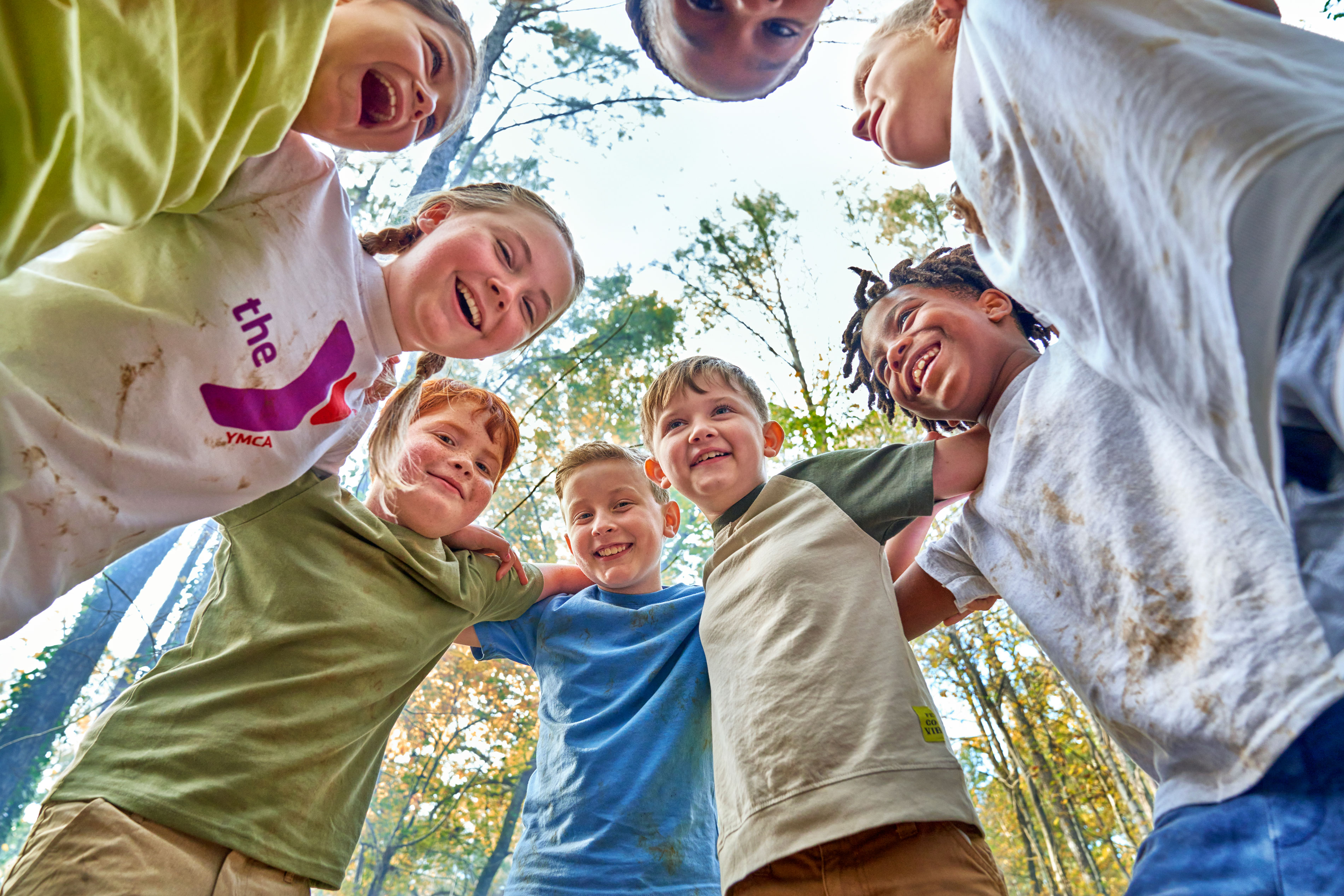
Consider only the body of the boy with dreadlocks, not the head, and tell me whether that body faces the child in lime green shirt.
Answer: yes

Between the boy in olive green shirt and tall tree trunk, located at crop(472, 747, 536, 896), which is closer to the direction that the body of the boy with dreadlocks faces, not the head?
the boy in olive green shirt

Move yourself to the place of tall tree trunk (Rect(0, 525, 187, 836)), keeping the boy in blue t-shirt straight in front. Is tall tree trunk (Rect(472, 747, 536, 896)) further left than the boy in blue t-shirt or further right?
left

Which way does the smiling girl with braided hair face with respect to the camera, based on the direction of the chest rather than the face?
toward the camera

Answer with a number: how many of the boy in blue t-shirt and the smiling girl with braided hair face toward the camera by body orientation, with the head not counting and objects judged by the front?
2

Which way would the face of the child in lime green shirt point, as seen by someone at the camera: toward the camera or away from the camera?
toward the camera

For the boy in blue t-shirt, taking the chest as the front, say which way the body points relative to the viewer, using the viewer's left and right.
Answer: facing the viewer

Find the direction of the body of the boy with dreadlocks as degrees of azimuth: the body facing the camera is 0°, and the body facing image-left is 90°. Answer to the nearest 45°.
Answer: approximately 45°

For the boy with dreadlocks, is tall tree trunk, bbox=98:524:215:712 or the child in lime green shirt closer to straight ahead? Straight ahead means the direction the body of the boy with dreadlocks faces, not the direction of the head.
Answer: the child in lime green shirt

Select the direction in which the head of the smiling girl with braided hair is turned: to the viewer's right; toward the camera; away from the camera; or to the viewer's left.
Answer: toward the camera

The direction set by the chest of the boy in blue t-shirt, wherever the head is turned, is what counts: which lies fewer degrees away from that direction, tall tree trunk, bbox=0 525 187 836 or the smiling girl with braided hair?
the smiling girl with braided hair
